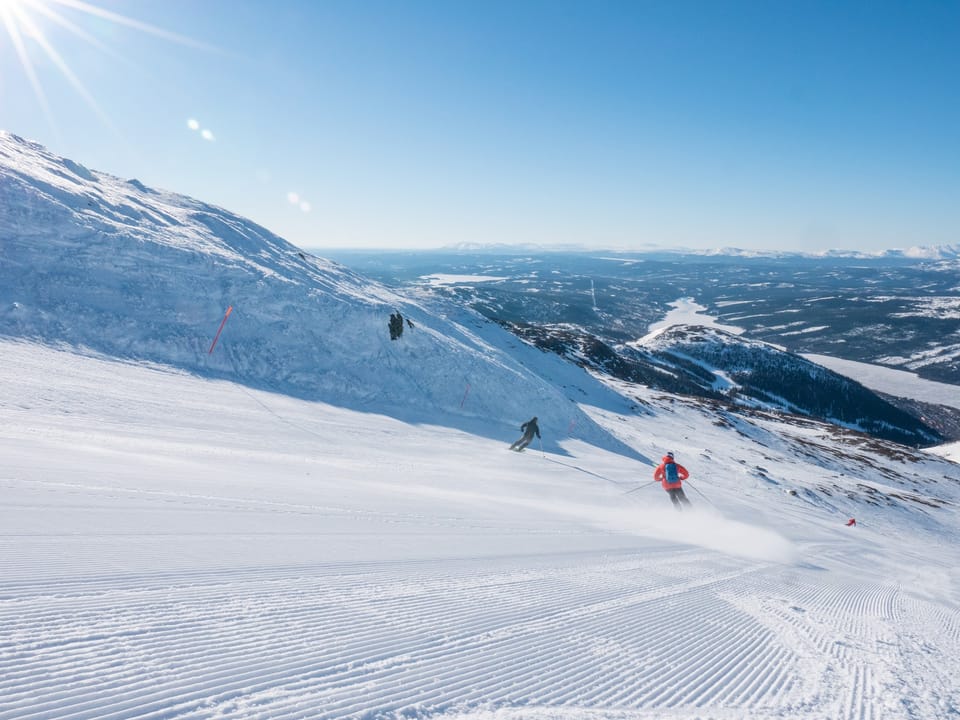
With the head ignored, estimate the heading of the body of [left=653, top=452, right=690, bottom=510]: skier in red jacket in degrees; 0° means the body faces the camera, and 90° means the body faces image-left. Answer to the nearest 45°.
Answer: approximately 180°

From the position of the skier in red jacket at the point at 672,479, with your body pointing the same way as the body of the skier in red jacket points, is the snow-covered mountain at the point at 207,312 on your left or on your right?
on your left

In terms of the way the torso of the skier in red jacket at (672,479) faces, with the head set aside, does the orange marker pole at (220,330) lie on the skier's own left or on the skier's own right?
on the skier's own left
